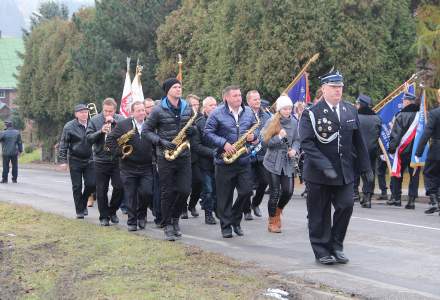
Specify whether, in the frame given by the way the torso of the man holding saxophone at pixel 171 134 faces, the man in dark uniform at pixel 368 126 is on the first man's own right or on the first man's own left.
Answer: on the first man's own left

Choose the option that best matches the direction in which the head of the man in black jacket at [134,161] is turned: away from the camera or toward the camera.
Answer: toward the camera

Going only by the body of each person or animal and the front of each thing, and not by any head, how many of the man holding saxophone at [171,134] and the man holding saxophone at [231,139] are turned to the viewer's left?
0

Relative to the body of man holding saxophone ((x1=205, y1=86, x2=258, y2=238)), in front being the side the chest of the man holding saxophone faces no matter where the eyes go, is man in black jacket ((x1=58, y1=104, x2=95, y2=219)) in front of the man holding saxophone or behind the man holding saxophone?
behind

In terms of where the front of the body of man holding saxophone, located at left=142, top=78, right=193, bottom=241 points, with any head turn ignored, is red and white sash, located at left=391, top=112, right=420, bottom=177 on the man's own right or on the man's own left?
on the man's own left

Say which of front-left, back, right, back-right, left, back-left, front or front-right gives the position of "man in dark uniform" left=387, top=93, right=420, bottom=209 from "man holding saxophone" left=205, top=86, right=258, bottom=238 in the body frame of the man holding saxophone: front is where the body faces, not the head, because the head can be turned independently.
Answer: left

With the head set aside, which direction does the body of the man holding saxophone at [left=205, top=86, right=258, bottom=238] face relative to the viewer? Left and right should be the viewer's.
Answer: facing the viewer and to the right of the viewer

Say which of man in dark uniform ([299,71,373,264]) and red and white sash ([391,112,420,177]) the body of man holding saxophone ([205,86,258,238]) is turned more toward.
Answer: the man in dark uniform

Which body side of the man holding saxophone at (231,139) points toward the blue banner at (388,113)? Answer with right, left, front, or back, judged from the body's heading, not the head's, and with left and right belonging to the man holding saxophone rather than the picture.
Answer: left

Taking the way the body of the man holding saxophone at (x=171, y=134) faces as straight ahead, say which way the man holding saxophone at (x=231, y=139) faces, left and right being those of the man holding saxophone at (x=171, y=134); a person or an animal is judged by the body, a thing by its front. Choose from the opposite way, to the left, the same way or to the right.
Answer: the same way

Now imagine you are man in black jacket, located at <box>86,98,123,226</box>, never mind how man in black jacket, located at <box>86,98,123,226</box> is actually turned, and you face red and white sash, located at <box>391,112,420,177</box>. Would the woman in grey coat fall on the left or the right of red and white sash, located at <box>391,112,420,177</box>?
right

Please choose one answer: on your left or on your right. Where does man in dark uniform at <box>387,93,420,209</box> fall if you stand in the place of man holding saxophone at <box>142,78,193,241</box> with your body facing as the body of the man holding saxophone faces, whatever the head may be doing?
on your left

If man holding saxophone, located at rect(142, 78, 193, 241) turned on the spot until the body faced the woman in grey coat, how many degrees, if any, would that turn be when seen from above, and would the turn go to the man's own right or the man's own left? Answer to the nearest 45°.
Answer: approximately 45° to the man's own left

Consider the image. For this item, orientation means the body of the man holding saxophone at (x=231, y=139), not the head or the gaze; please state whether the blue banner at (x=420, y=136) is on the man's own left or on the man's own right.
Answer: on the man's own left

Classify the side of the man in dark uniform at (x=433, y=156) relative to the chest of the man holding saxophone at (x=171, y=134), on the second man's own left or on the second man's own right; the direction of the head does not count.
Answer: on the second man's own left
